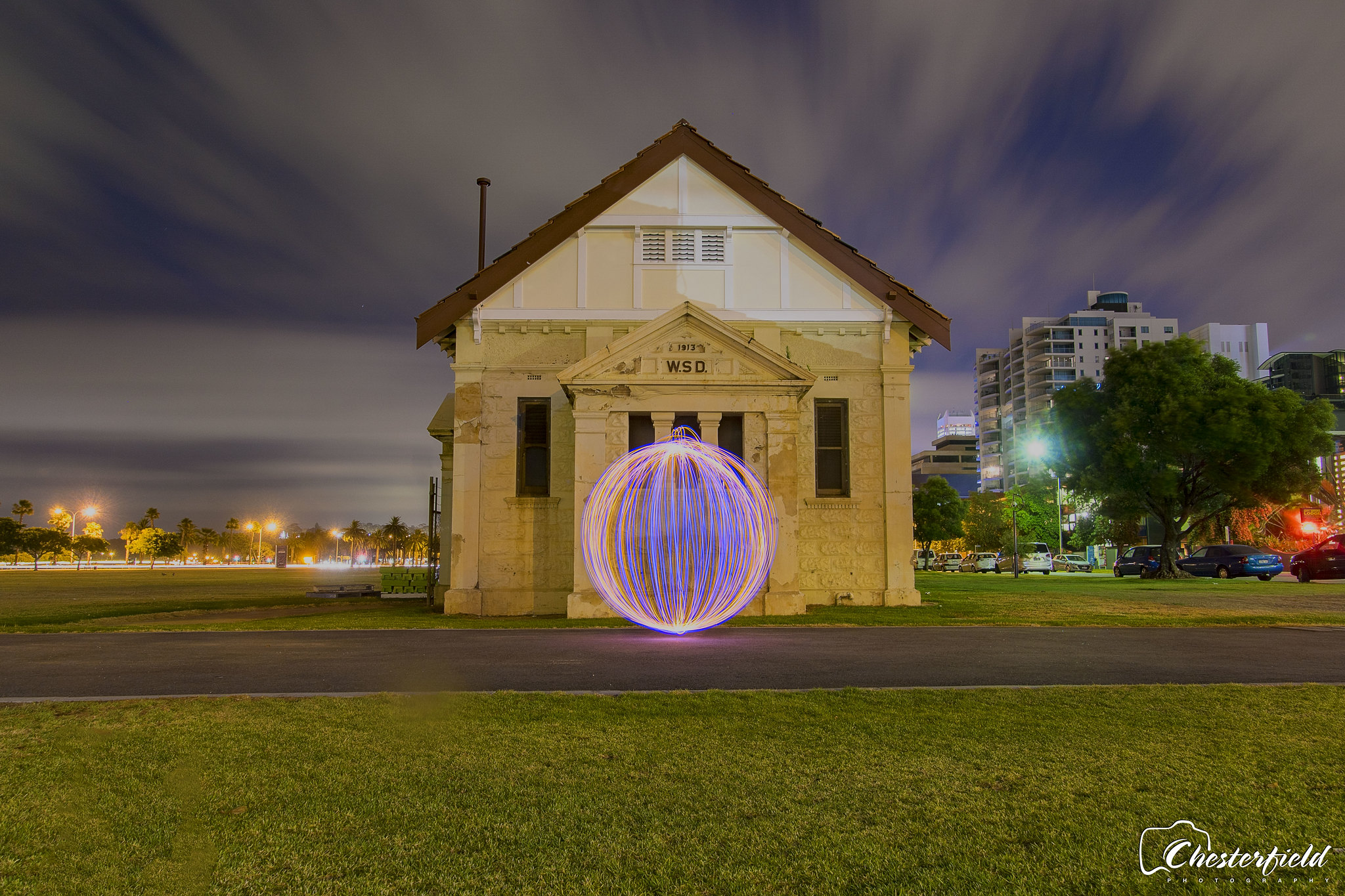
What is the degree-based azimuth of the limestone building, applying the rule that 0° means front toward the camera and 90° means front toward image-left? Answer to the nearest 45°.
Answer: approximately 0°

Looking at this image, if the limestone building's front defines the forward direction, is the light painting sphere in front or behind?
in front

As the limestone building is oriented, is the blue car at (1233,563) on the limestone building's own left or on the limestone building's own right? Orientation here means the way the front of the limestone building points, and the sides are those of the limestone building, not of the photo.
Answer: on the limestone building's own left

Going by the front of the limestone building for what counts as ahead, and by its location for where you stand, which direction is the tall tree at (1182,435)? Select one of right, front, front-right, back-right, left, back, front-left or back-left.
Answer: back-left

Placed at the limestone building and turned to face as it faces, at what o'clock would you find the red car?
The red car is roughly at 8 o'clock from the limestone building.

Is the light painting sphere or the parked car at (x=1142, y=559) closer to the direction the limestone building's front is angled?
the light painting sphere

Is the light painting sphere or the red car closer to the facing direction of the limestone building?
the light painting sphere
